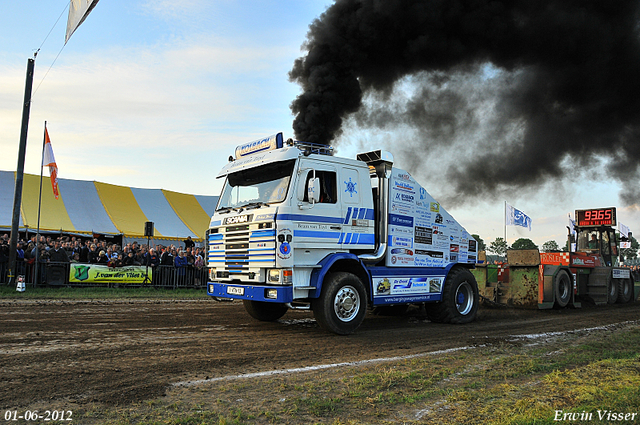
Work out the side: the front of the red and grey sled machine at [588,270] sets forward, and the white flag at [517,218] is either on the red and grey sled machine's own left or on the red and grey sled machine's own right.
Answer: on the red and grey sled machine's own right

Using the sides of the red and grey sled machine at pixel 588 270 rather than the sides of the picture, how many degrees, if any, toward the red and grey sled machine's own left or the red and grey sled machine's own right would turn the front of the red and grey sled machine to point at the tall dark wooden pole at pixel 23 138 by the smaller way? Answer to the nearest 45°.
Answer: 0° — it already faces it

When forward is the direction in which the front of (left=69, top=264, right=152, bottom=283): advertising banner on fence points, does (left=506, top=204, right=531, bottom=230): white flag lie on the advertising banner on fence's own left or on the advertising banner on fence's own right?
on the advertising banner on fence's own left

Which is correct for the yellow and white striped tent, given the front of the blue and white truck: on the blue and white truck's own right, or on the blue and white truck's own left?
on the blue and white truck's own right

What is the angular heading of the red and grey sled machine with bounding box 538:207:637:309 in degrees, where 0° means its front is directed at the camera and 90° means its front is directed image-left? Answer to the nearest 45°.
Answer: approximately 45°

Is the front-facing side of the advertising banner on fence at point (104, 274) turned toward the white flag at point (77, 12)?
yes

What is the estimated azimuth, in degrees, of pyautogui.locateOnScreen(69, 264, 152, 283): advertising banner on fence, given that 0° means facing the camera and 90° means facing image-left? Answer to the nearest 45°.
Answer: approximately 0°
